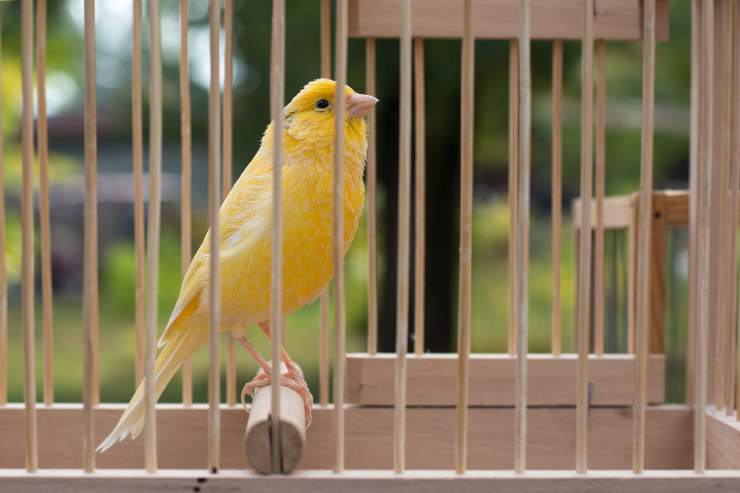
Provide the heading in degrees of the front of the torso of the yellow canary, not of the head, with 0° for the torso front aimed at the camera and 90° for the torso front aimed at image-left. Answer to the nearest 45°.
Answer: approximately 270°
